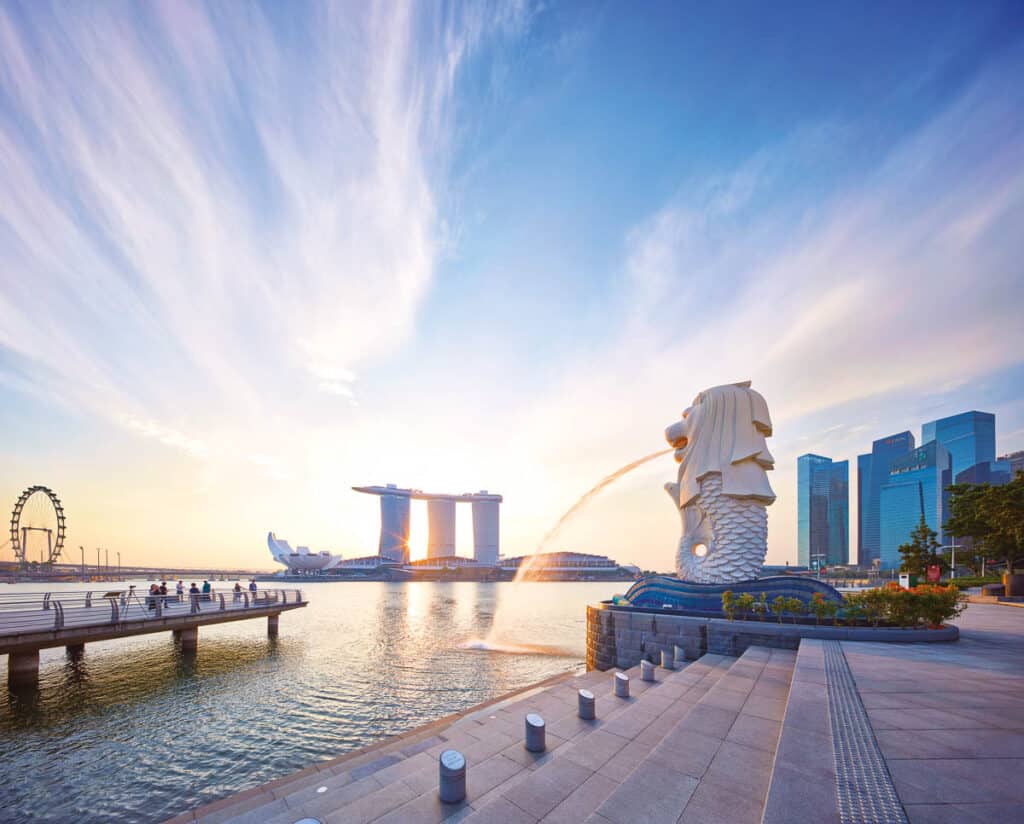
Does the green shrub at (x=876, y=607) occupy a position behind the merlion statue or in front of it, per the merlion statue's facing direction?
behind

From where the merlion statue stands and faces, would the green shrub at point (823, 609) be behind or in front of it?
behind

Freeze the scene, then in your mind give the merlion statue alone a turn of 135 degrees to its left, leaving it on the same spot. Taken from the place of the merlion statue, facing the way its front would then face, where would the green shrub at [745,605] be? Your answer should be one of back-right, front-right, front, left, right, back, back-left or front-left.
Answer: front

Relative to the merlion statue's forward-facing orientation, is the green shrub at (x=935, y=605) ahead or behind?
behind

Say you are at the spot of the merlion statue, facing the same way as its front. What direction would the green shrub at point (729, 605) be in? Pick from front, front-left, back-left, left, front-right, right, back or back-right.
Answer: back-left

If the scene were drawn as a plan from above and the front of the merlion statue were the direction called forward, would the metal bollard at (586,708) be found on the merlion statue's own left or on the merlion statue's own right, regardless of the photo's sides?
on the merlion statue's own left

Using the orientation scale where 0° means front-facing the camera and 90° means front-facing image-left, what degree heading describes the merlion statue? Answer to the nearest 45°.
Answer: approximately 135°
